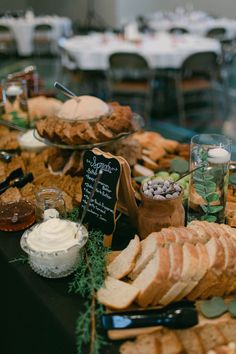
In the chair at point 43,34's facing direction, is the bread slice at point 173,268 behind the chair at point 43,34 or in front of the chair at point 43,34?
behind

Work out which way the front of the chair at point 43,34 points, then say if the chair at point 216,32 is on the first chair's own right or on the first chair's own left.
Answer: on the first chair's own right

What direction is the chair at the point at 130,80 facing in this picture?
away from the camera

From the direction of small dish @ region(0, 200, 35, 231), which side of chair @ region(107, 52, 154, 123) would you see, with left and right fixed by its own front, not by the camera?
back

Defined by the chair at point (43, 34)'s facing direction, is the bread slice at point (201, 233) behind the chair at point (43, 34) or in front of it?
behind

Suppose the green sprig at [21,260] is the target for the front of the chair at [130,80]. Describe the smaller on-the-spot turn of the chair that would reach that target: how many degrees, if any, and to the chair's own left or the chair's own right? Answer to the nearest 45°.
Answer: approximately 180°

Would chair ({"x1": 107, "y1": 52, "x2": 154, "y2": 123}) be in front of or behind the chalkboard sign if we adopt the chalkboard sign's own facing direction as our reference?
behind

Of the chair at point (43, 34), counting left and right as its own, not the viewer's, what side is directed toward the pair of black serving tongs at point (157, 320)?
back

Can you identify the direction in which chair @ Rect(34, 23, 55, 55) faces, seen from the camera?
facing away from the viewer
